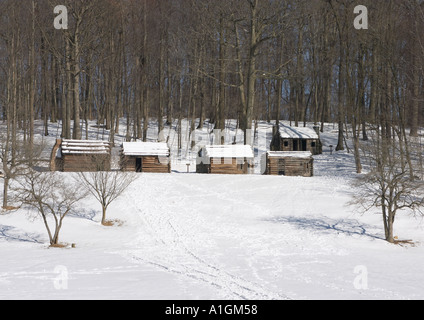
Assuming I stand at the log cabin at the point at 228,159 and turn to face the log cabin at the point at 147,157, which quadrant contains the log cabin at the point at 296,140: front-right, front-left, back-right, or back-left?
back-right

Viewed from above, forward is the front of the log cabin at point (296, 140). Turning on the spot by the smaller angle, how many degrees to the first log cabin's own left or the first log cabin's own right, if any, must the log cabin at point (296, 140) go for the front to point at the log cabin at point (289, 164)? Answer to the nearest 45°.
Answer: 0° — it already faces it

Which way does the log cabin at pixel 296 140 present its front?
toward the camera

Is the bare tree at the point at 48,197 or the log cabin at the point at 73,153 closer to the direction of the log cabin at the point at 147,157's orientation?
the bare tree

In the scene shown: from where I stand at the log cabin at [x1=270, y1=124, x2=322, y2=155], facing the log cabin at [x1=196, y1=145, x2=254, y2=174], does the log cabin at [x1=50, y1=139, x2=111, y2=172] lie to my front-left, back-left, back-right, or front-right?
front-right

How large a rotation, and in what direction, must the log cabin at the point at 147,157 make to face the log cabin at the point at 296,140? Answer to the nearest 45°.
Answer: approximately 135° to its left

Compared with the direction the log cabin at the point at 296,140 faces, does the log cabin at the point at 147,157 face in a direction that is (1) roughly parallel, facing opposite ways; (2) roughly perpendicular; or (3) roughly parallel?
roughly parallel

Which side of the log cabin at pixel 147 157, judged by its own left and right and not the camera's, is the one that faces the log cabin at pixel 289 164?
left

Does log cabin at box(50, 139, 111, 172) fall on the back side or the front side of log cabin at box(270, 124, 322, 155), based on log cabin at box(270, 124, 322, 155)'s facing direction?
on the front side

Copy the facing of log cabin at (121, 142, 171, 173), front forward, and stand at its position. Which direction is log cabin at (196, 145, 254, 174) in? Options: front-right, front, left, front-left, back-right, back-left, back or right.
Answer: left

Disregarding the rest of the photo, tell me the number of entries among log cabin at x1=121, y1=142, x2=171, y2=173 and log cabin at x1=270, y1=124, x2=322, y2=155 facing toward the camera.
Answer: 2

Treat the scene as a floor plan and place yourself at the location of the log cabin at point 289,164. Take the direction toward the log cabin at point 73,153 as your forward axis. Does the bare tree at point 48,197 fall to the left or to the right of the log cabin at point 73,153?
left

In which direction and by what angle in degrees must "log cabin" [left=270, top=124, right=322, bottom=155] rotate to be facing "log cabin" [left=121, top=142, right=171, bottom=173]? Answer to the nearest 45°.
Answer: approximately 45° to its right

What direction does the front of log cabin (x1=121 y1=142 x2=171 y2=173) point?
toward the camera
